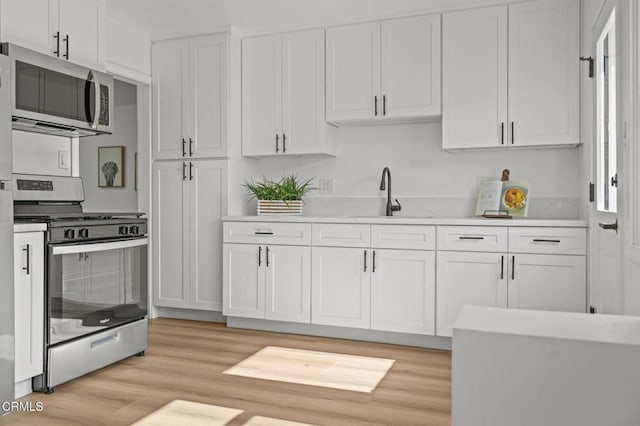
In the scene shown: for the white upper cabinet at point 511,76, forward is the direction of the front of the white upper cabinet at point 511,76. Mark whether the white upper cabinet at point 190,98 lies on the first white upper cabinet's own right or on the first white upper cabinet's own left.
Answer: on the first white upper cabinet's own right

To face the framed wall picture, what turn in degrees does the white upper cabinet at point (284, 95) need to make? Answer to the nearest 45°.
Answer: approximately 135° to its right

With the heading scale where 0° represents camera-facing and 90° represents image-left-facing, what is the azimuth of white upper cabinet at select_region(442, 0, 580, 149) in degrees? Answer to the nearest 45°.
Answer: approximately 0°

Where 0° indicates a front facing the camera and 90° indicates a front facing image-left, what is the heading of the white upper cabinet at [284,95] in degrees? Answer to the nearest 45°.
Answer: approximately 0°

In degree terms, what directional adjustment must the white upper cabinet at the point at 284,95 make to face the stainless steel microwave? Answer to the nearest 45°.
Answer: approximately 45° to its right

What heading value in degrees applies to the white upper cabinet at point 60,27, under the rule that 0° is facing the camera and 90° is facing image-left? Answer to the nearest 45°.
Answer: approximately 315°

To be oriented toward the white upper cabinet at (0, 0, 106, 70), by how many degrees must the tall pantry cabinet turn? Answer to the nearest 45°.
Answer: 0° — it already faces it

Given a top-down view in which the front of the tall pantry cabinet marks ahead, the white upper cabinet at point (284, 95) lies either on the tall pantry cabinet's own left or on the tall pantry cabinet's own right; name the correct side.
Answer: on the tall pantry cabinet's own left

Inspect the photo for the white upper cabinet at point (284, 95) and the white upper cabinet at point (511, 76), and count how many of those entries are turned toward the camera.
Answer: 2

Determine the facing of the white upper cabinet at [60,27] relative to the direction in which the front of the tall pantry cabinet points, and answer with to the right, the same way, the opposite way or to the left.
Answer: to the left

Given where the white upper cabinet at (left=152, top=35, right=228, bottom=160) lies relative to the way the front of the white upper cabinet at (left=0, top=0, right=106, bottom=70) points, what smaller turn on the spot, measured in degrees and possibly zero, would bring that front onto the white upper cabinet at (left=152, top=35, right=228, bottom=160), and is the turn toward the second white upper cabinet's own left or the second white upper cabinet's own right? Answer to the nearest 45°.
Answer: approximately 90° to the second white upper cabinet's own left

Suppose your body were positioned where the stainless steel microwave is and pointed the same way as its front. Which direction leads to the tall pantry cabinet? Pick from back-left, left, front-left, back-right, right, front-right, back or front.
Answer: left

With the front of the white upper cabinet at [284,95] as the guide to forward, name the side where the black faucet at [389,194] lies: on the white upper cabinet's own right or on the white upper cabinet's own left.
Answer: on the white upper cabinet's own left
